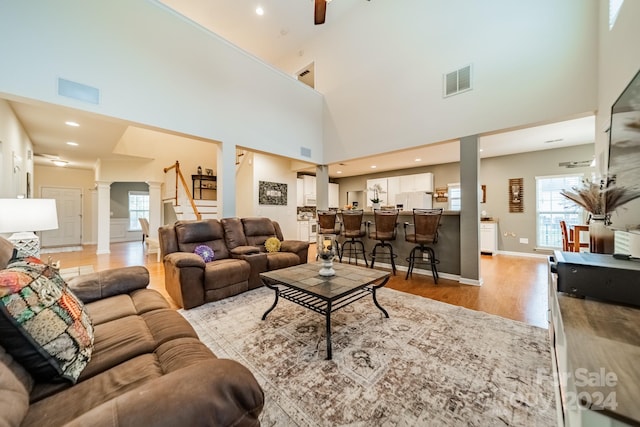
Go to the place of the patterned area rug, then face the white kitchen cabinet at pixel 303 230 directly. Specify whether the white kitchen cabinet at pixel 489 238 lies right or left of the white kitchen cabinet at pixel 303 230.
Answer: right

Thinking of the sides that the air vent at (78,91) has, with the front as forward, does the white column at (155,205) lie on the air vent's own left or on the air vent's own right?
on the air vent's own left

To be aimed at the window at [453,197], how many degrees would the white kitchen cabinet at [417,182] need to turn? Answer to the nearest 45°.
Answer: approximately 135° to its left

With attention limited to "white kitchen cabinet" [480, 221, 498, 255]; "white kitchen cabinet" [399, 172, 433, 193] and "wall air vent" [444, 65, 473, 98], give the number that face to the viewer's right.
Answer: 0

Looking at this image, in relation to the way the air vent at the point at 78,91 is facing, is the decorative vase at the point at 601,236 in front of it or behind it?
in front

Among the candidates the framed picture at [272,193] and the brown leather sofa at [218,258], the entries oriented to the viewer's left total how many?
0

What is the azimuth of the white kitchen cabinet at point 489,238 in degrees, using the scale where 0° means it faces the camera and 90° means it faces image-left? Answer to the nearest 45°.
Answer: approximately 45°

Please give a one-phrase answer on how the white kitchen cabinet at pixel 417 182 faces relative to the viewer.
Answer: facing the viewer and to the left of the viewer

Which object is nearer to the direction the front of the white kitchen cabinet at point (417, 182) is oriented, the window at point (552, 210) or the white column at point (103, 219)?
the white column

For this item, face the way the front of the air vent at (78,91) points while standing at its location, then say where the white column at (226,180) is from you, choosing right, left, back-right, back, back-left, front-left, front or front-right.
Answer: front-left

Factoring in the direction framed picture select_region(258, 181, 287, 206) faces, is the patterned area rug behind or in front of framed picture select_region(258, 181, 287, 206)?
in front

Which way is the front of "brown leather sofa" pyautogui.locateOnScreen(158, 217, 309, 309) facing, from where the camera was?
facing the viewer and to the right of the viewer
